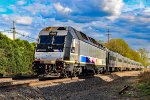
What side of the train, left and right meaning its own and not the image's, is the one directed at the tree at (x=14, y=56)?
right

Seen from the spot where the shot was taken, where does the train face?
facing the viewer and to the left of the viewer
